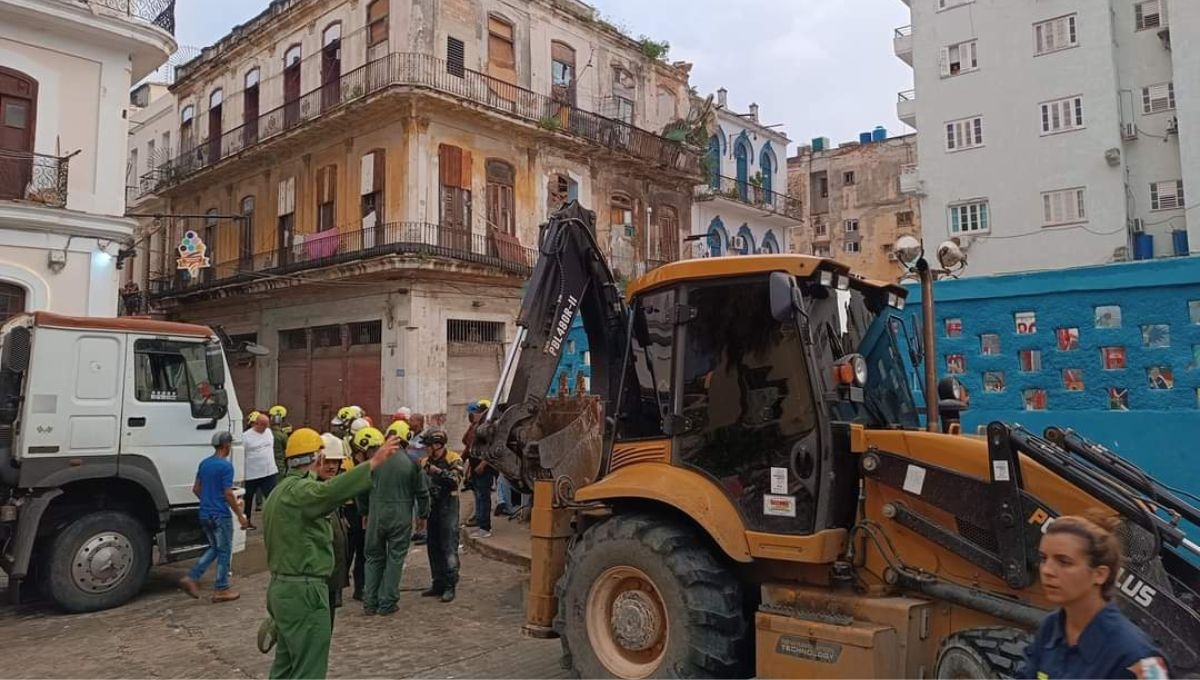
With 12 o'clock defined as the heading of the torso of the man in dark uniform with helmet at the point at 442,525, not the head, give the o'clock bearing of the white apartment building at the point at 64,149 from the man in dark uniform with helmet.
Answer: The white apartment building is roughly at 3 o'clock from the man in dark uniform with helmet.

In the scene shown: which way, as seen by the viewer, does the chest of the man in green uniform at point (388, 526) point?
away from the camera

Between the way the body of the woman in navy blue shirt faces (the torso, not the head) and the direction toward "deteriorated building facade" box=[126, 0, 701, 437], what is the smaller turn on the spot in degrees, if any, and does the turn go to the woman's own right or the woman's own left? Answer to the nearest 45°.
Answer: approximately 90° to the woman's own right

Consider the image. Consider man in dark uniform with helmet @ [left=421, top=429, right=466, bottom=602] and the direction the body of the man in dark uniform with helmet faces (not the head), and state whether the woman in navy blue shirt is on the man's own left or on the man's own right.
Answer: on the man's own left

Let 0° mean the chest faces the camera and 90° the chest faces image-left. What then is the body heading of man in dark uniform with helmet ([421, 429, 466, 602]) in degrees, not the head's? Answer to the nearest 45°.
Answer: approximately 45°

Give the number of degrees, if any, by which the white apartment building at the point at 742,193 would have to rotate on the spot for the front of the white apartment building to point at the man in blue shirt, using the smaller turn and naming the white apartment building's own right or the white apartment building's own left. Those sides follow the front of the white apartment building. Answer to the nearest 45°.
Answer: approximately 45° to the white apartment building's own right

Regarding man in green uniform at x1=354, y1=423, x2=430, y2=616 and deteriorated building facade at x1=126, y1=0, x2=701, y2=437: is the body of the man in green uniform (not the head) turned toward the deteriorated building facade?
yes

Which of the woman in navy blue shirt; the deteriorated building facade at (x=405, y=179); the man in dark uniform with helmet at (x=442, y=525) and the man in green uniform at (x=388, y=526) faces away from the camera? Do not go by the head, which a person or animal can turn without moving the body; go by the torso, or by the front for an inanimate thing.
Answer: the man in green uniform at (x=388, y=526)

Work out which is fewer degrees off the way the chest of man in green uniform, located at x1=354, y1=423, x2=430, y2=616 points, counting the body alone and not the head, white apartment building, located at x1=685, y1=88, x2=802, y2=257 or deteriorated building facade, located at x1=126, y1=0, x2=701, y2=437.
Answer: the deteriorated building facade

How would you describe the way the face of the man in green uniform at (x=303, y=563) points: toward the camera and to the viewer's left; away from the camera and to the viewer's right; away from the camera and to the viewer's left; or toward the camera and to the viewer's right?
away from the camera and to the viewer's right

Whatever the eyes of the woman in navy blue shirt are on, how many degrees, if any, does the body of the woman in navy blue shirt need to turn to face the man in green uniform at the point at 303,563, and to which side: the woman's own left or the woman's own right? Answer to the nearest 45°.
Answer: approximately 45° to the woman's own right

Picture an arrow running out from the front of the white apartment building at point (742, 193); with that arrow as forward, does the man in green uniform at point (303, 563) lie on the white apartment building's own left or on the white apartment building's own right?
on the white apartment building's own right
